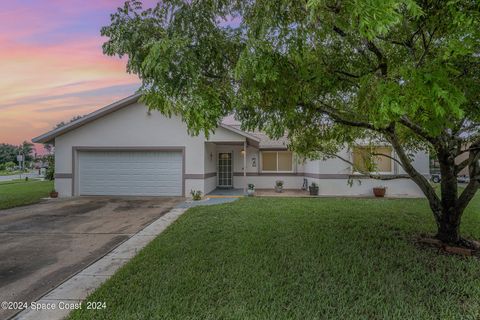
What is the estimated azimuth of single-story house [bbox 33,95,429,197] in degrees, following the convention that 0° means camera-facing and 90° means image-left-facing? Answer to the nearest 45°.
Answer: approximately 0°

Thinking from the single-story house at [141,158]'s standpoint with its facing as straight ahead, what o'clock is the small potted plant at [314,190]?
The small potted plant is roughly at 9 o'clock from the single-story house.

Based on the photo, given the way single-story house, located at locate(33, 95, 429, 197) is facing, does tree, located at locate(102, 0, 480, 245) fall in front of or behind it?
in front

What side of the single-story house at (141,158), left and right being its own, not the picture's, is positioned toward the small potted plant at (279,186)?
left
